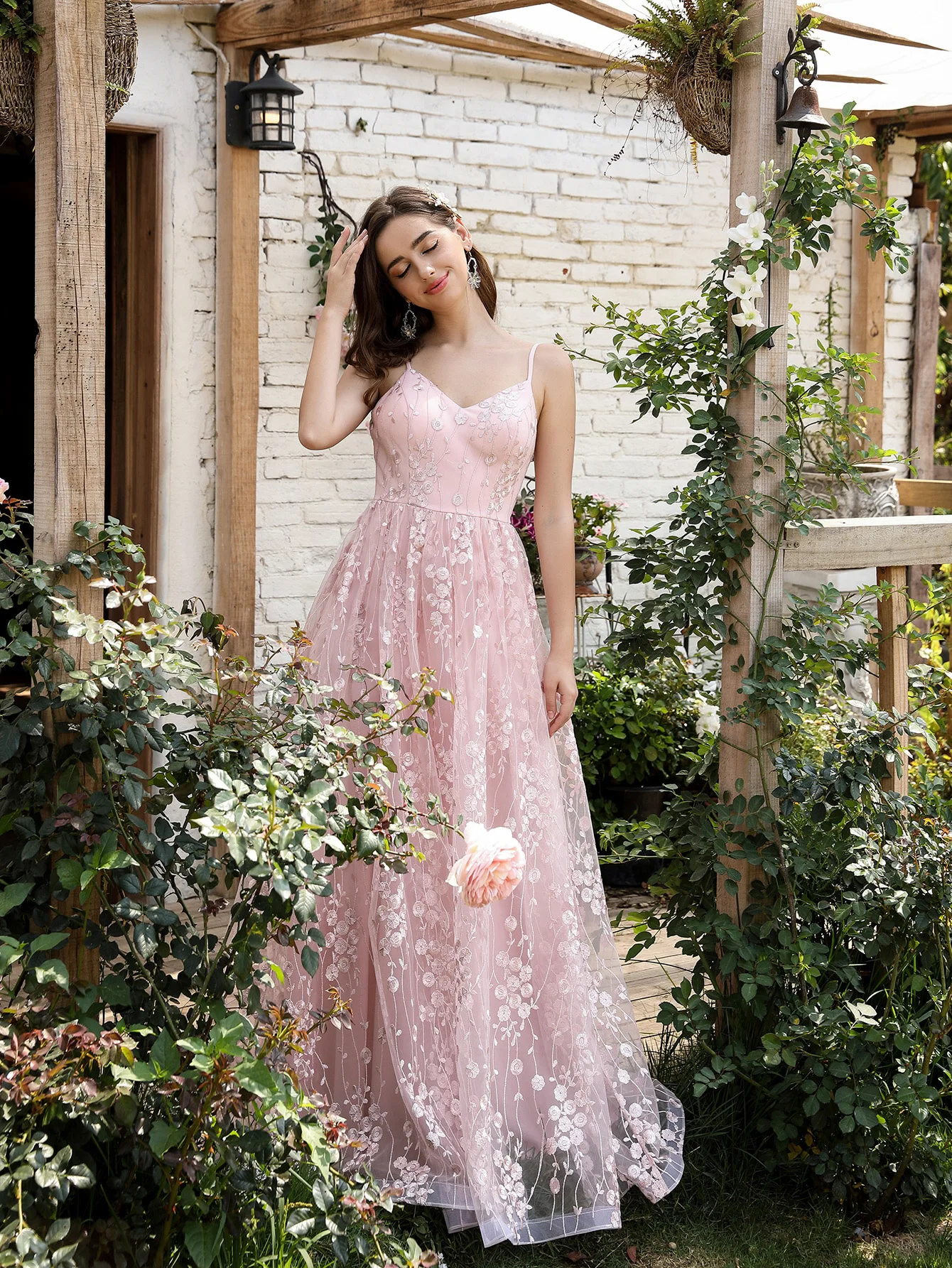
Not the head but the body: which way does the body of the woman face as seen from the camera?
toward the camera

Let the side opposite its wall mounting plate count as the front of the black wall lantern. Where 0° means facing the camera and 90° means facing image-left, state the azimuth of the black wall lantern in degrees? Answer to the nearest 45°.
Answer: approximately 315°

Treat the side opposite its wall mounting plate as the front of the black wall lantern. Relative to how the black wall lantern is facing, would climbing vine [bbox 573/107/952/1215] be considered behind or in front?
in front

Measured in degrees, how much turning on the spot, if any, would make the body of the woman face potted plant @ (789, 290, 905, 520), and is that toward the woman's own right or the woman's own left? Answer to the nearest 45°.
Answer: approximately 135° to the woman's own left

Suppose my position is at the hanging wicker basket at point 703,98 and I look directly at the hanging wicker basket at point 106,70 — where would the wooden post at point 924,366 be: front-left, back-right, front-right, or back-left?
back-right

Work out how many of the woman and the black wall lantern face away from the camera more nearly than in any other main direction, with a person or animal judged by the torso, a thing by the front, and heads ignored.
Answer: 0

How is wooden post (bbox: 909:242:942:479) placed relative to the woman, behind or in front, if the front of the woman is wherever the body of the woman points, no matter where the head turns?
behind
